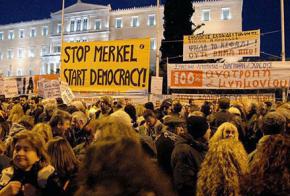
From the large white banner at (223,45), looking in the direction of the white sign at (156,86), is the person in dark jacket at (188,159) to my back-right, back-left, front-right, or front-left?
front-left

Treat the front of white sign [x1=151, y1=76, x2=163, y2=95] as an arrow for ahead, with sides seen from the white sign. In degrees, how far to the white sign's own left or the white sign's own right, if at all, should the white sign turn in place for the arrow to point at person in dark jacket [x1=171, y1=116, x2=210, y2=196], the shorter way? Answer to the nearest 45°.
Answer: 0° — it already faces them

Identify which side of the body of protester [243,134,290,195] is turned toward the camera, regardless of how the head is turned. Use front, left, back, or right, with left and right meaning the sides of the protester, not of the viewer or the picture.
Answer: back

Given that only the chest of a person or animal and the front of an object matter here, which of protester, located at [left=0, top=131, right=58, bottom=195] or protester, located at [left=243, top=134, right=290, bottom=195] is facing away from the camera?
protester, located at [left=243, top=134, right=290, bottom=195]

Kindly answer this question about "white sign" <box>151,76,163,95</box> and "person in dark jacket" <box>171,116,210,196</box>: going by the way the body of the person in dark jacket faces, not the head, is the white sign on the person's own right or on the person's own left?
on the person's own left

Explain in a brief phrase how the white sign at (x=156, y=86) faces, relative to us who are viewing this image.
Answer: facing the viewer

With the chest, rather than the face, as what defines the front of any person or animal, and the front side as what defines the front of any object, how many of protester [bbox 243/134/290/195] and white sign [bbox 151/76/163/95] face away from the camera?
1

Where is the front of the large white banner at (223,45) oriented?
toward the camera

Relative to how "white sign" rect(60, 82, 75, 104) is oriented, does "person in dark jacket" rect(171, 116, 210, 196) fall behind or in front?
in front

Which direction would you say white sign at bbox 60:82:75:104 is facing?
toward the camera

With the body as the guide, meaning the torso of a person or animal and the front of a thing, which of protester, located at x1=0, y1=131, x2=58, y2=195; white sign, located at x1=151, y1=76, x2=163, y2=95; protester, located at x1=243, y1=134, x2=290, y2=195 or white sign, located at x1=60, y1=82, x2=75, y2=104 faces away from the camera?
protester, located at x1=243, y1=134, x2=290, y2=195

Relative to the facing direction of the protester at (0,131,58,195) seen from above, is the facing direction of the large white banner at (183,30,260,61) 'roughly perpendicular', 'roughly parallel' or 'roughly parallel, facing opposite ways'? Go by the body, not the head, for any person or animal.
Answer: roughly parallel

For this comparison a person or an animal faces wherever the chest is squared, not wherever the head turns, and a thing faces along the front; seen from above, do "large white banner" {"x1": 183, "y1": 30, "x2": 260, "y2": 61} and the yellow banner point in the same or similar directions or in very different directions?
same or similar directions

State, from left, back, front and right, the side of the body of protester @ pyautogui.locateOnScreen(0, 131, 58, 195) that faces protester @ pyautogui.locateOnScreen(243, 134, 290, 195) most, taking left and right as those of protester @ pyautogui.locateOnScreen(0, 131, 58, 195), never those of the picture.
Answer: left

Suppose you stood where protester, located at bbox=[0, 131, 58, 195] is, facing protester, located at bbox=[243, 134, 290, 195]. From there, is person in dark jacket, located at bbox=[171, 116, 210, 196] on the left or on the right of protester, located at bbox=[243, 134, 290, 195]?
left
